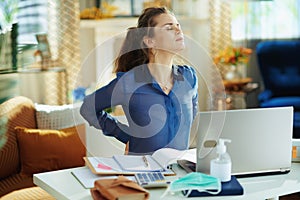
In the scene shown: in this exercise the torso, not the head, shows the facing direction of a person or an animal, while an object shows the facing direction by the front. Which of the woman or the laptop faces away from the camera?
the laptop

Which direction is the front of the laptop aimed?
away from the camera

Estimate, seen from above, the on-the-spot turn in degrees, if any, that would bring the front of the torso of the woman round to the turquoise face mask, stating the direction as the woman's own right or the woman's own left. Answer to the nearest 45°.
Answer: approximately 45° to the woman's own right

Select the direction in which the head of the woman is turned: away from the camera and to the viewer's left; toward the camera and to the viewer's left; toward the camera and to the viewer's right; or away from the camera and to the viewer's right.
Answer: toward the camera and to the viewer's right

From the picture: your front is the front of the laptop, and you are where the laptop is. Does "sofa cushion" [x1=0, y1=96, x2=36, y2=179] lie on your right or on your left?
on your left

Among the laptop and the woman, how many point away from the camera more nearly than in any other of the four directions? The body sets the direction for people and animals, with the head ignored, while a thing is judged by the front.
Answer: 1

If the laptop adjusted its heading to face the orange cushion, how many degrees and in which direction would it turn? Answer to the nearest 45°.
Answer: approximately 45° to its left

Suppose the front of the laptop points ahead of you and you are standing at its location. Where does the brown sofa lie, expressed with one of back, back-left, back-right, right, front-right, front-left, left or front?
front-left

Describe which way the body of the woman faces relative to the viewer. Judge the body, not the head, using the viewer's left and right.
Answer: facing the viewer and to the right of the viewer
